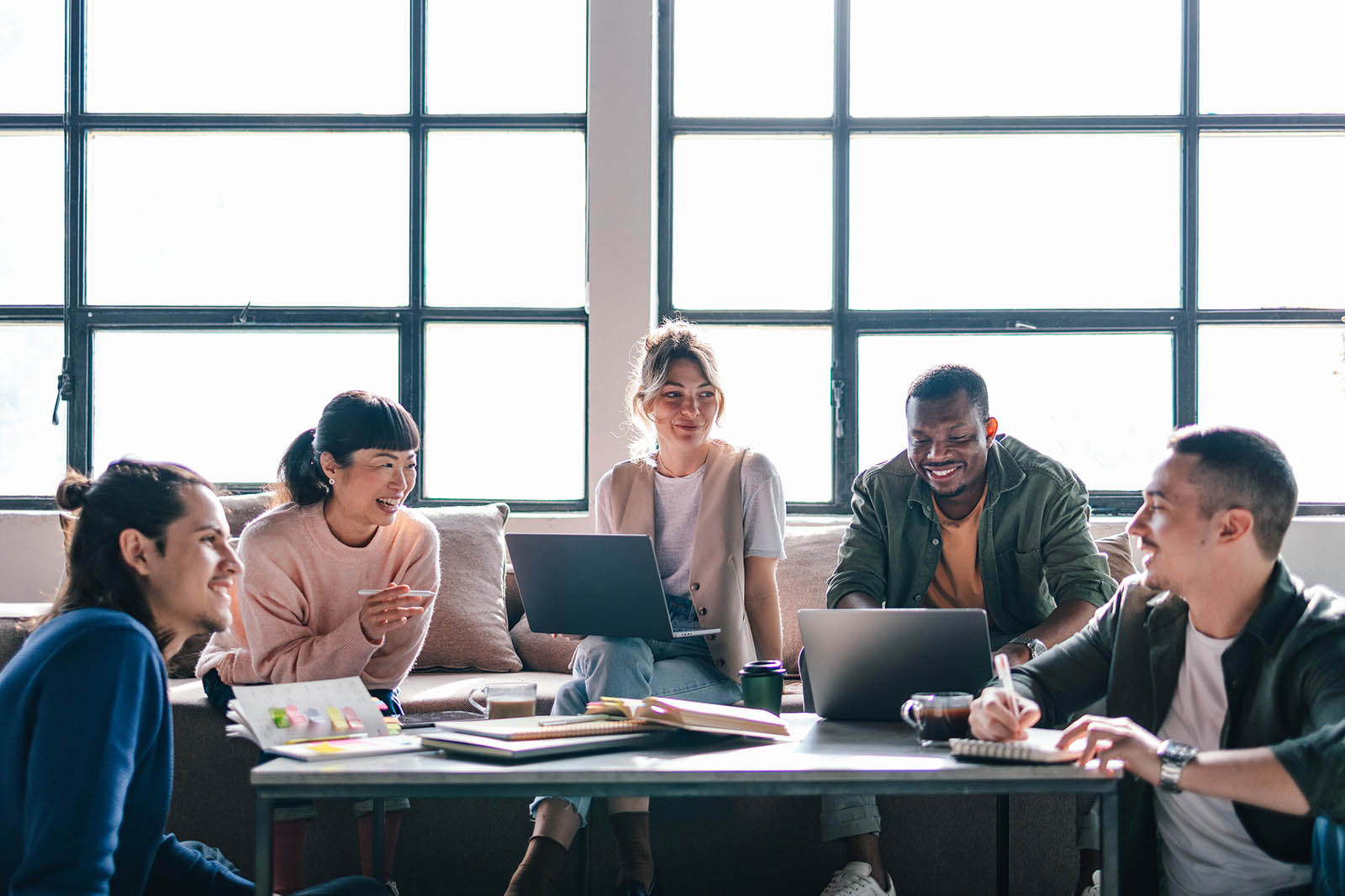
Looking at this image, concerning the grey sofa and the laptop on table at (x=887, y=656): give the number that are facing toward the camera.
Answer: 1

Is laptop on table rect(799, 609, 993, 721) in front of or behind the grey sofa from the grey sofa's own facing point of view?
in front

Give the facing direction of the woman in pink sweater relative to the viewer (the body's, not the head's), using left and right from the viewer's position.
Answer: facing the viewer and to the right of the viewer

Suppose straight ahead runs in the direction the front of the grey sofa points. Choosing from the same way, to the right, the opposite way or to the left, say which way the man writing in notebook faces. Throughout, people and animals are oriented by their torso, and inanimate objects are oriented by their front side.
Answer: to the right

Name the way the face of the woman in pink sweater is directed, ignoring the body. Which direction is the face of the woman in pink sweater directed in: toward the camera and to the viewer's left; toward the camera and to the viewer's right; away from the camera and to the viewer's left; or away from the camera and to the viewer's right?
toward the camera and to the viewer's right

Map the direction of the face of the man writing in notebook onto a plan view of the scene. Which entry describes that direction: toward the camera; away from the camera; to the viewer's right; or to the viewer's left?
to the viewer's left

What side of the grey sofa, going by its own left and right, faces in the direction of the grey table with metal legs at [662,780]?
front

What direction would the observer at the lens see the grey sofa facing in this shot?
facing the viewer

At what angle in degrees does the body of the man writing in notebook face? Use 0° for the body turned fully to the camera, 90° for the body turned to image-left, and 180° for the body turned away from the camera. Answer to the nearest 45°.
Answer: approximately 45°

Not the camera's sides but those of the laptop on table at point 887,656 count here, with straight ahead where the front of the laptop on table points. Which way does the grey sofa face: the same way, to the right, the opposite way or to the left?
the opposite way

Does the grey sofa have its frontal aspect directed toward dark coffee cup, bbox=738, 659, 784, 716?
yes

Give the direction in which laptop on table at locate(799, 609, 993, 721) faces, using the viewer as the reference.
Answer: facing away from the viewer
